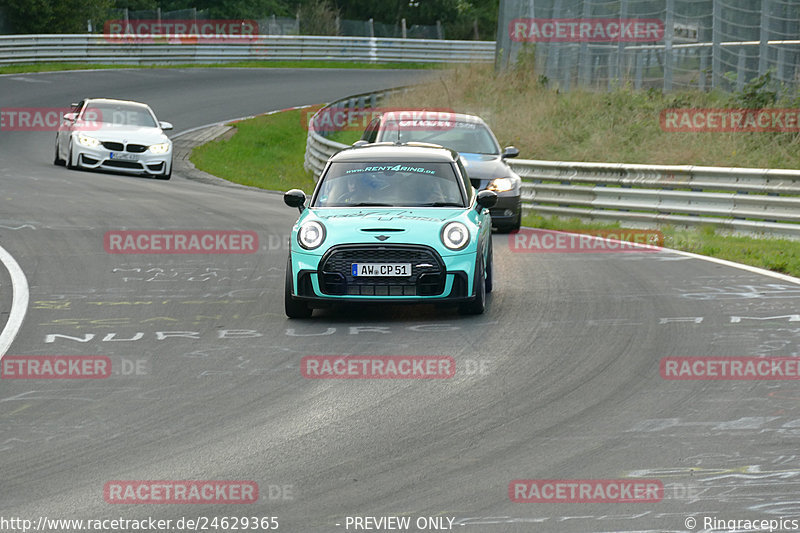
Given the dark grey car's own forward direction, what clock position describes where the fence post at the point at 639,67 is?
The fence post is roughly at 8 o'clock from the dark grey car.

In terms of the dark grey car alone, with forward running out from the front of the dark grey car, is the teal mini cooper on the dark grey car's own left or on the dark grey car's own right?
on the dark grey car's own right

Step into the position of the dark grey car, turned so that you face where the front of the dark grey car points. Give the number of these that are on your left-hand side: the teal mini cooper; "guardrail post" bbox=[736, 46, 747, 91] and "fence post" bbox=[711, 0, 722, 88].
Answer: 2

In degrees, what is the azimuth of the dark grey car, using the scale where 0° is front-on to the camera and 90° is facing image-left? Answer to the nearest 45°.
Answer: approximately 315°

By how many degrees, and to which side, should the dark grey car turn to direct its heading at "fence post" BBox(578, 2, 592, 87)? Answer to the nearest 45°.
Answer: approximately 135° to its left

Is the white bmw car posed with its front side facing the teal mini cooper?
yes

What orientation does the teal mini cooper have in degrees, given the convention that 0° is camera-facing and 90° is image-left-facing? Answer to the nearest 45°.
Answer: approximately 0°

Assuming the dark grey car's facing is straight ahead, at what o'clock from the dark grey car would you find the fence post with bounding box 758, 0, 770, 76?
The fence post is roughly at 7 o'clock from the dark grey car.

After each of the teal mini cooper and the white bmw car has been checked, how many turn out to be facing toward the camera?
2

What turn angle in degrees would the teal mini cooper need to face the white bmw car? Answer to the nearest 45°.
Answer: approximately 180°
